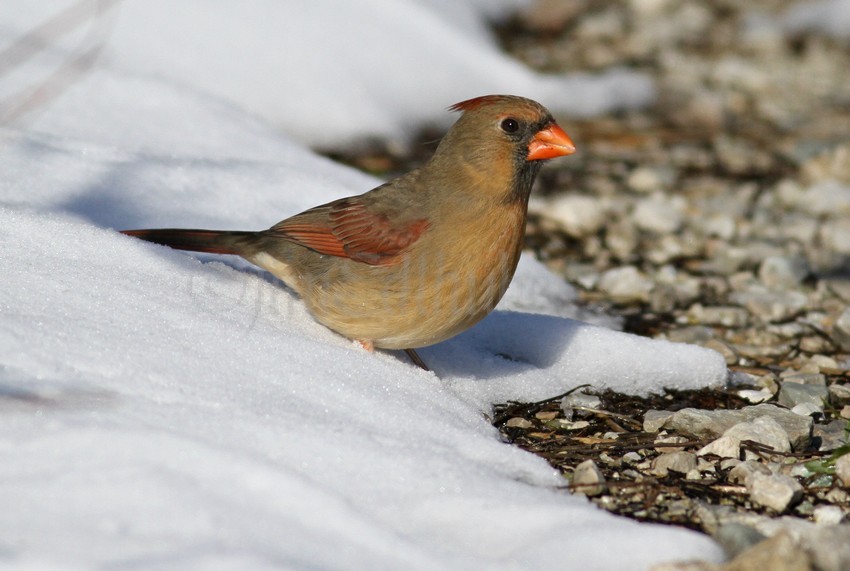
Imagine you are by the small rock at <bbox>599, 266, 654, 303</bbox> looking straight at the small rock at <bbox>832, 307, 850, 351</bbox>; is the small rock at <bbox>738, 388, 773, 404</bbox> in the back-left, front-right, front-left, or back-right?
front-right

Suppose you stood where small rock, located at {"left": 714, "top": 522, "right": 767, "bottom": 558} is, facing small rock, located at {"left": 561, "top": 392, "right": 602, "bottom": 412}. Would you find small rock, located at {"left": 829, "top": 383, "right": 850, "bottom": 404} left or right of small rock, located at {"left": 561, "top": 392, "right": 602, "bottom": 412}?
right

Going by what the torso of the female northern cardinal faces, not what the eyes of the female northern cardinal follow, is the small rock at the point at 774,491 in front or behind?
in front

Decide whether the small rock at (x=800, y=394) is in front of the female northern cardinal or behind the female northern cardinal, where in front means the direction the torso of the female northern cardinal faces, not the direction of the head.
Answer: in front

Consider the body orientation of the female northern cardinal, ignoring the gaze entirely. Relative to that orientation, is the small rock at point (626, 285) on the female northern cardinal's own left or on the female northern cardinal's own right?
on the female northern cardinal's own left

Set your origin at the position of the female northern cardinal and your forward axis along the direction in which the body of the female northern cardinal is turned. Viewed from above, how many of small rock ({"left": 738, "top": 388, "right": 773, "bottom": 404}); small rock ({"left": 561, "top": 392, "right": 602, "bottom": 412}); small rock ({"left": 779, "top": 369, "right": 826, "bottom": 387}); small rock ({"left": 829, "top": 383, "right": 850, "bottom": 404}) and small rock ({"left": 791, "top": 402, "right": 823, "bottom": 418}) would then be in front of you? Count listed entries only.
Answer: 5

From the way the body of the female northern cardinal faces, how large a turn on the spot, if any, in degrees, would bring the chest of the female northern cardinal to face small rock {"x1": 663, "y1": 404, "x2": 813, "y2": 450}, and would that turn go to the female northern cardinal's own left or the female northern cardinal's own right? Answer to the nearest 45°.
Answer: approximately 45° to the female northern cardinal's own right

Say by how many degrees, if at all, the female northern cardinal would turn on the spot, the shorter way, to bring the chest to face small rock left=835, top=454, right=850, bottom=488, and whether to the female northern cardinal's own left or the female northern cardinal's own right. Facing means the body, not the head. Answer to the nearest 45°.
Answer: approximately 45° to the female northern cardinal's own right

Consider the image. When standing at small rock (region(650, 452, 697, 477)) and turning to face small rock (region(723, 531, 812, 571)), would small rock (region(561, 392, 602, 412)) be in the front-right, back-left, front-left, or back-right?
back-right

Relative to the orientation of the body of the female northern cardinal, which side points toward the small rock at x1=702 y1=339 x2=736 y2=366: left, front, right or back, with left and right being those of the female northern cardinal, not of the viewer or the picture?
front

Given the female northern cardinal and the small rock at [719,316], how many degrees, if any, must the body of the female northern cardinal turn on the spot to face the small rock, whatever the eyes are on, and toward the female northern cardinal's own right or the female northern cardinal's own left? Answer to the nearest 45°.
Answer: approximately 45° to the female northern cardinal's own left

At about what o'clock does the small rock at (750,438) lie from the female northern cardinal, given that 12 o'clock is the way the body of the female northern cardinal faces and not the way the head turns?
The small rock is roughly at 1 o'clock from the female northern cardinal.

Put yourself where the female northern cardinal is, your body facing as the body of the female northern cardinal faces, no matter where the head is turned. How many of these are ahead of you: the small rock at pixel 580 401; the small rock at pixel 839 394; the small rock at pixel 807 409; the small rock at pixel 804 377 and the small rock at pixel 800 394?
5

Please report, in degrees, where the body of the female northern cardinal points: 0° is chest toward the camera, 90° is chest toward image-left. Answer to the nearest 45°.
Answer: approximately 270°

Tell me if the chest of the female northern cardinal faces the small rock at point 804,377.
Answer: yes

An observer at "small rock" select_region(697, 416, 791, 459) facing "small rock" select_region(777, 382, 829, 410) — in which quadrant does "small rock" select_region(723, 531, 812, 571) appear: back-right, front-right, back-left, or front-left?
back-right

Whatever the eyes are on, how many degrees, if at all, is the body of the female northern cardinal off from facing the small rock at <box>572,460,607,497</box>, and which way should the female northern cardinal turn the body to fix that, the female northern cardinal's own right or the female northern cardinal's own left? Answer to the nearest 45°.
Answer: approximately 45° to the female northern cardinal's own right

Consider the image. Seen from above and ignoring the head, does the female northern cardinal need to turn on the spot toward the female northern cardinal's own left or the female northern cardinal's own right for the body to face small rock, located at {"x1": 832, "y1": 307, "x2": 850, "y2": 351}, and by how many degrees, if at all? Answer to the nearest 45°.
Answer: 0° — it already faces it

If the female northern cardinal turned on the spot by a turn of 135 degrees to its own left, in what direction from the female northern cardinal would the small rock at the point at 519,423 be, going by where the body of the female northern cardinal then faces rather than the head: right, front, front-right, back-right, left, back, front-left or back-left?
back

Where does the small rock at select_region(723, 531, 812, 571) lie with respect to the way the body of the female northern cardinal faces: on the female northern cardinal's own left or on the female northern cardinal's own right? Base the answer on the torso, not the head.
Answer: on the female northern cardinal's own right

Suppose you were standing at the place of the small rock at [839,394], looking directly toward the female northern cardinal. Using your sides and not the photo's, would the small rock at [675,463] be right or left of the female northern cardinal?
left
